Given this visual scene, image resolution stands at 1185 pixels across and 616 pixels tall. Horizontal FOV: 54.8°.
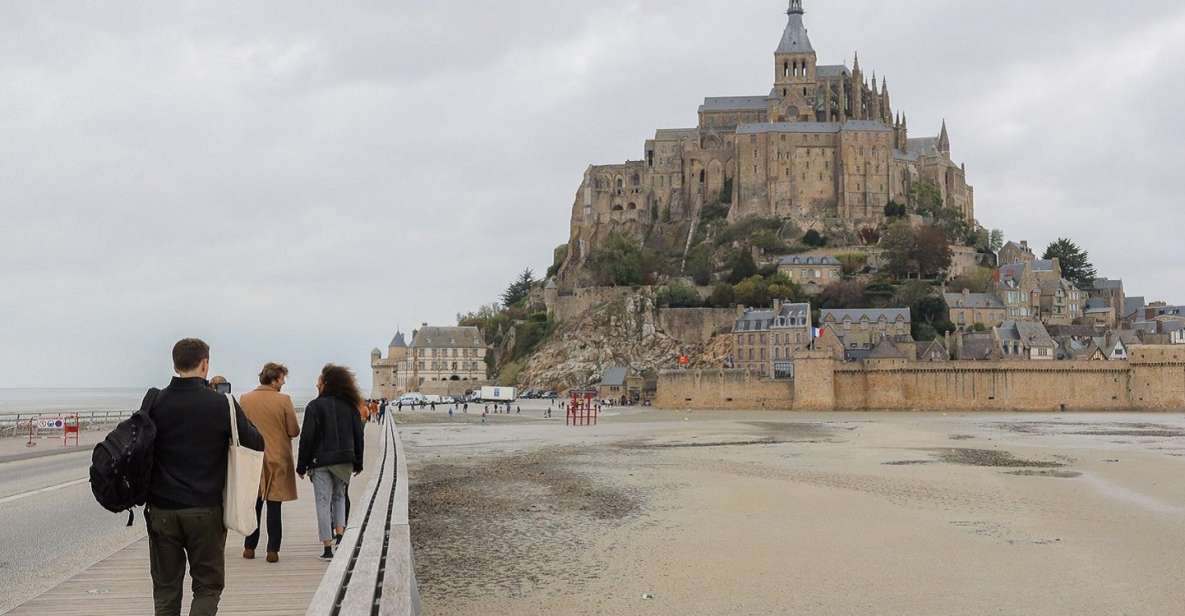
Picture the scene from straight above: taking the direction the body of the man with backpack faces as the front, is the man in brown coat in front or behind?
in front

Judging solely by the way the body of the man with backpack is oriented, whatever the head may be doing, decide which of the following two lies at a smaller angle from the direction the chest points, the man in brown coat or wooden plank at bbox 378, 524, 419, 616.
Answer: the man in brown coat

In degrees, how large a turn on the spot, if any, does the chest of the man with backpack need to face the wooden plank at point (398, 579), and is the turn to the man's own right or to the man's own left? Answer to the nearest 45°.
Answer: approximately 45° to the man's own right

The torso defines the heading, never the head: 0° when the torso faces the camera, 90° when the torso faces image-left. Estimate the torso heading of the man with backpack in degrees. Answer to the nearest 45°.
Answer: approximately 180°

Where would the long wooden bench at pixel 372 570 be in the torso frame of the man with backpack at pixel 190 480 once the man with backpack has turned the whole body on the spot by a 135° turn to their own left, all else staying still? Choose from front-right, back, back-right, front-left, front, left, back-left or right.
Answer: back
